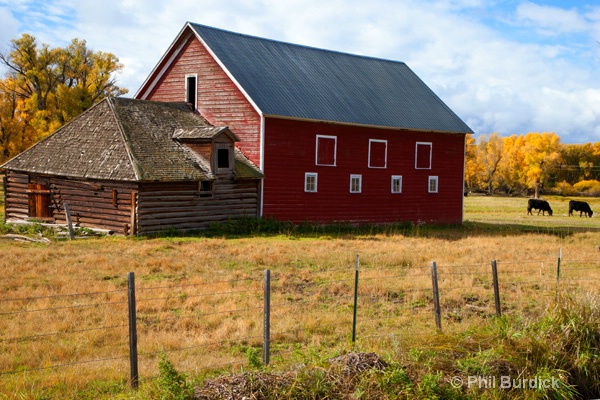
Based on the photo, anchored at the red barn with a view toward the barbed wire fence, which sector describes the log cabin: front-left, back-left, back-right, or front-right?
front-right

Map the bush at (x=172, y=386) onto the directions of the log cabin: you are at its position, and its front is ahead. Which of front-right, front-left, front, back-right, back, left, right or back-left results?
front-left

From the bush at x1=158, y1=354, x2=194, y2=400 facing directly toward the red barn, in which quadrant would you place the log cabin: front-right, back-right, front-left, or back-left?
front-left

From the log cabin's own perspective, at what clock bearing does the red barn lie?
The red barn is roughly at 7 o'clock from the log cabin.

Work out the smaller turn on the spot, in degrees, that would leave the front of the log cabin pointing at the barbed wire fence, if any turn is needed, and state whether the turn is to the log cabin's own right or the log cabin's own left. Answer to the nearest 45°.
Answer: approximately 45° to the log cabin's own left

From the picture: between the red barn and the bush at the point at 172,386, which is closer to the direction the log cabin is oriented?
the bush

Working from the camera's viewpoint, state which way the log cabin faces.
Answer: facing the viewer and to the left of the viewer

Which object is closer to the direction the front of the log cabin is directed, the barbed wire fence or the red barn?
the barbed wire fence
